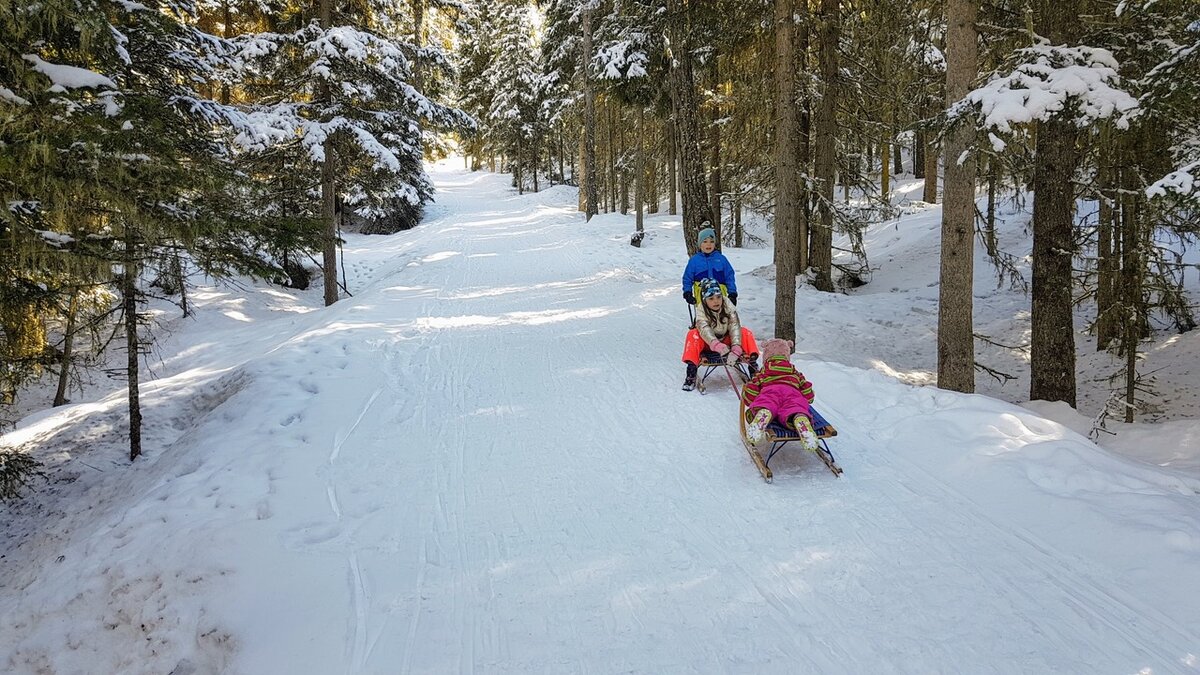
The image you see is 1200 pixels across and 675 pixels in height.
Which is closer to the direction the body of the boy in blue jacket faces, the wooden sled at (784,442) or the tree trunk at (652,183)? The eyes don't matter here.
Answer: the wooden sled

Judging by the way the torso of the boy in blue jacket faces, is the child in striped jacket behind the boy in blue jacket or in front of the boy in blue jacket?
in front

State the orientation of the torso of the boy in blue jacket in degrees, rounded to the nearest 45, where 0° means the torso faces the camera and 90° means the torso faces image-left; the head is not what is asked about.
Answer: approximately 0°

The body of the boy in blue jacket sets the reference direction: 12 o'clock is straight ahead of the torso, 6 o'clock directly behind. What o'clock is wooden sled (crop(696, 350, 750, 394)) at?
The wooden sled is roughly at 12 o'clock from the boy in blue jacket.
